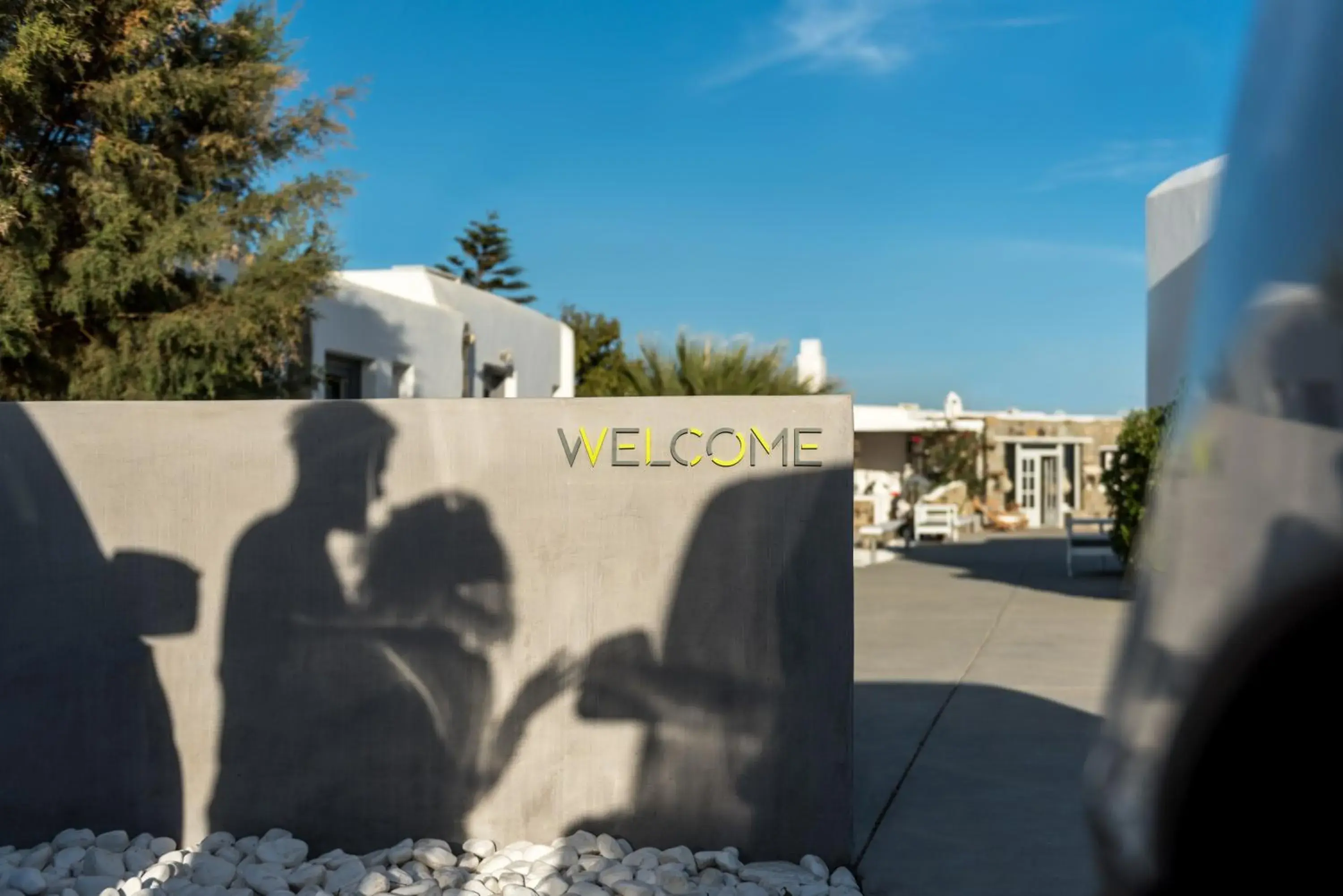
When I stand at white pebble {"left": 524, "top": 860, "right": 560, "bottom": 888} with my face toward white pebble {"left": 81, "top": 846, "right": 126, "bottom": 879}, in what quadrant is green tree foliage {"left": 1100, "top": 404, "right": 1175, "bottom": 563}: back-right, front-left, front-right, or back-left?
back-right

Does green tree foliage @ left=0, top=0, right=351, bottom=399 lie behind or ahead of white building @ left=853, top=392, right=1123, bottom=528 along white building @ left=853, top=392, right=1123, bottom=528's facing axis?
ahead

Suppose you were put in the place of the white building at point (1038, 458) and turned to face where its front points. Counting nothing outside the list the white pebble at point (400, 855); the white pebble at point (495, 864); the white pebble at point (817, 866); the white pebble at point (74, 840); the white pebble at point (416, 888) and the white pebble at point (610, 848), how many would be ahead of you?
6

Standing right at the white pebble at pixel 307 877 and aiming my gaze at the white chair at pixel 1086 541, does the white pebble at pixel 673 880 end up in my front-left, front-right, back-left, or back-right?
front-right

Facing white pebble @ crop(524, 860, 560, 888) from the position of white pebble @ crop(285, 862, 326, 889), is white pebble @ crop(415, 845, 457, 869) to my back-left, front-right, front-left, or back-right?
front-left

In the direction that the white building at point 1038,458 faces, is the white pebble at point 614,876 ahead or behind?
ahead

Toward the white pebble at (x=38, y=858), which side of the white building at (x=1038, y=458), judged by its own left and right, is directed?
front

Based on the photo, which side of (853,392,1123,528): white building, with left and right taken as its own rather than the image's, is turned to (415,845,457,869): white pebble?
front

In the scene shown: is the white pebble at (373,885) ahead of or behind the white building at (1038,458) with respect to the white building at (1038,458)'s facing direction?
ahead

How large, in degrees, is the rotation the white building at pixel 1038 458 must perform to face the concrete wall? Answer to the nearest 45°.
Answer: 0° — it already faces it

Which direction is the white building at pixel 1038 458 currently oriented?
toward the camera

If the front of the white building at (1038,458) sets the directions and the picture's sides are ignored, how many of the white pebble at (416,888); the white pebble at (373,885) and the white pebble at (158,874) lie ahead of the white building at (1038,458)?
3

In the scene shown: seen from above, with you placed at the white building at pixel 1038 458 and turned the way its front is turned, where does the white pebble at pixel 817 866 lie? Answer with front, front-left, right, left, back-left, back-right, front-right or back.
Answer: front

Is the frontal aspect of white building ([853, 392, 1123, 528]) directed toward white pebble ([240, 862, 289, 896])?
yes

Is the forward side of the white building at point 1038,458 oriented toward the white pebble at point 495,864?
yes

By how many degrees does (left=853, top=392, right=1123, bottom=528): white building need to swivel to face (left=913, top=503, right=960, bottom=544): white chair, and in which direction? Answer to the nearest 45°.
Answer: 0° — it already faces it

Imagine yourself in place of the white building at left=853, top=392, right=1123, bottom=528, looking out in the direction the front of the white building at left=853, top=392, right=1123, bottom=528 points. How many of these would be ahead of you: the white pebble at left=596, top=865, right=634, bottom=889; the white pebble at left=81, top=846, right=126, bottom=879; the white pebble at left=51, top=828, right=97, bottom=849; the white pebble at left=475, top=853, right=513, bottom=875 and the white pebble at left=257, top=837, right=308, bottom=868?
5
